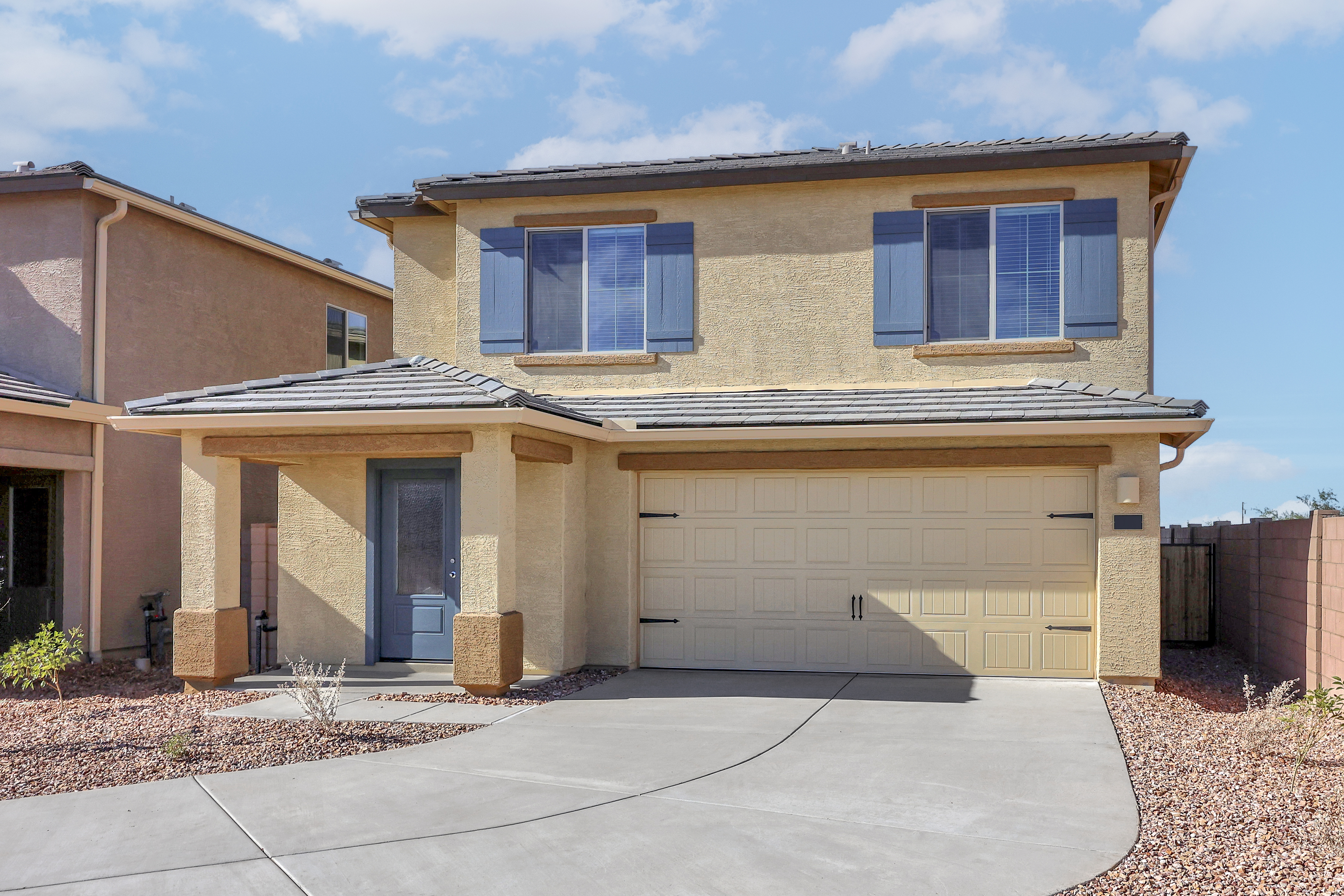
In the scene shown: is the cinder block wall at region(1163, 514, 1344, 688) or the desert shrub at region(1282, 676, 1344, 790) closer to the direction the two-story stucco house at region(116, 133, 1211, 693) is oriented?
the desert shrub

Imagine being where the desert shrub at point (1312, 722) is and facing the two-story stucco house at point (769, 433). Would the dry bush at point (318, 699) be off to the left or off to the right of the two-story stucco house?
left

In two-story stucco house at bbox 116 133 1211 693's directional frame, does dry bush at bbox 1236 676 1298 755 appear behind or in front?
in front

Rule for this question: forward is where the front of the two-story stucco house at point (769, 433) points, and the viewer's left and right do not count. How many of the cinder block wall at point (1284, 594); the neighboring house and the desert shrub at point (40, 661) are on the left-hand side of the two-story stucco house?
1

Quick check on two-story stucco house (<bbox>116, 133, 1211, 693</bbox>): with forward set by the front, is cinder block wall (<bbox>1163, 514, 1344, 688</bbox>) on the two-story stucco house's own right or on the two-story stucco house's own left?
on the two-story stucco house's own left

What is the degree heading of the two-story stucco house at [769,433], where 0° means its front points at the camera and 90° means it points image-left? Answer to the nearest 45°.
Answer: approximately 0°
